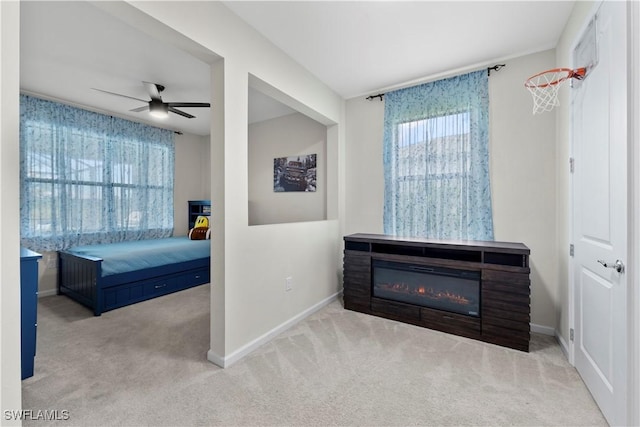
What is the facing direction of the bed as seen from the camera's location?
facing the viewer and to the left of the viewer

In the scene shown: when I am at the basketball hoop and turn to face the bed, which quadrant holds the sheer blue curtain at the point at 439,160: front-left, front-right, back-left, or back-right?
front-right

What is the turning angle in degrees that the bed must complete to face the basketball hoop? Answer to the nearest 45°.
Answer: approximately 90° to its left

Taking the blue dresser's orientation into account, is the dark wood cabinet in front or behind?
in front

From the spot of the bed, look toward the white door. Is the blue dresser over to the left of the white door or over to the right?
right

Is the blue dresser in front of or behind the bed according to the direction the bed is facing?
in front

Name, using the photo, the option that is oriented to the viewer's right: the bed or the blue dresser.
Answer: the blue dresser

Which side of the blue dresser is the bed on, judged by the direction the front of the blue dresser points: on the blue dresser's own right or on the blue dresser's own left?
on the blue dresser's own left

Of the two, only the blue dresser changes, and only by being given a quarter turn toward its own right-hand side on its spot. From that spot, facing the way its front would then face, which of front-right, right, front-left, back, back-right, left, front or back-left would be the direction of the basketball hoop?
front-left

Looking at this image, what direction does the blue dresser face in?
to the viewer's right

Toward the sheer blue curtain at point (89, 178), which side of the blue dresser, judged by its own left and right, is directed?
left

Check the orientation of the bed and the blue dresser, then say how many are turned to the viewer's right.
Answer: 1

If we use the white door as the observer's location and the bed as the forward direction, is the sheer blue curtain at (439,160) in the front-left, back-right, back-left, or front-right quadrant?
front-right

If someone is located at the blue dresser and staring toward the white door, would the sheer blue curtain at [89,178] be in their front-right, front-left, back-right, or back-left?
back-left

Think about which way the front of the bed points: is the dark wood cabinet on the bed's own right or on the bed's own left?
on the bed's own left
